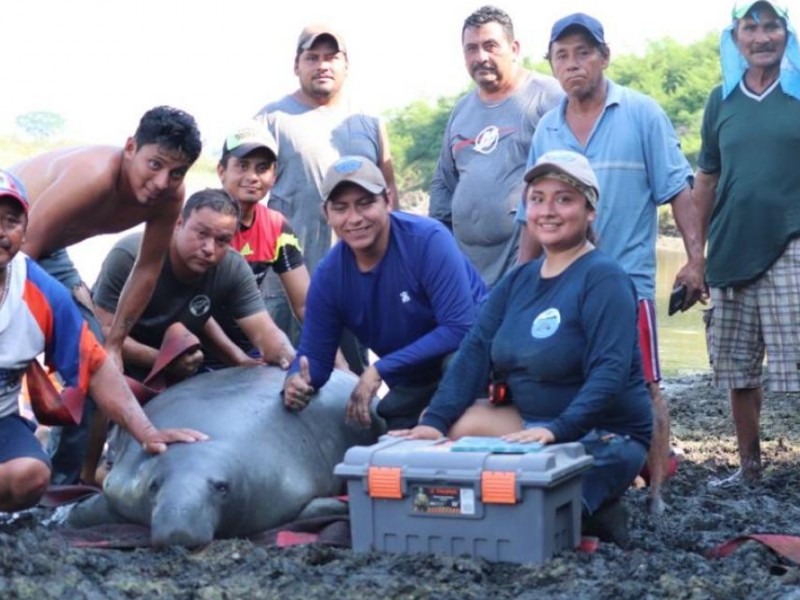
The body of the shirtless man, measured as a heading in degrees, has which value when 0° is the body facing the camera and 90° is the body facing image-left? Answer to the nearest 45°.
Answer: approximately 315°

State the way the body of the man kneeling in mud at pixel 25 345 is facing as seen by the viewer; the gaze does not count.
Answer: toward the camera

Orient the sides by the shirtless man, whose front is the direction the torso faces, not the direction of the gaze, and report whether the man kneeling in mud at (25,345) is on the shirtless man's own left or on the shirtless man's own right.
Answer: on the shirtless man's own right

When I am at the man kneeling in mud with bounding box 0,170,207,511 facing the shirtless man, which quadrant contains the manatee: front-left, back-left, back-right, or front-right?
front-right

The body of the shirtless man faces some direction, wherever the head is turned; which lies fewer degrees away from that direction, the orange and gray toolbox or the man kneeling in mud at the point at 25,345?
the orange and gray toolbox

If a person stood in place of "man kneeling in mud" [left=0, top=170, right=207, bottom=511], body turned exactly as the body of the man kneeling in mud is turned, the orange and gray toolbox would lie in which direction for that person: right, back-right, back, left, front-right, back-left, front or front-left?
front-left

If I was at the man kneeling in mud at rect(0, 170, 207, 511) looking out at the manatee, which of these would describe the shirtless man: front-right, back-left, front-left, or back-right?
front-left

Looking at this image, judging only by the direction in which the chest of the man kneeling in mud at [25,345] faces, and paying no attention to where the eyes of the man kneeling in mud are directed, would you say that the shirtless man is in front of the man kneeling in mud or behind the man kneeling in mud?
behind

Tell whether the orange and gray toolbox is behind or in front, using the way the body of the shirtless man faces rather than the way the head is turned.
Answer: in front

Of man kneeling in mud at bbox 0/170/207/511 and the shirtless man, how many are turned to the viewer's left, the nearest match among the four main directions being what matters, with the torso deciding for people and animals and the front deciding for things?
0
